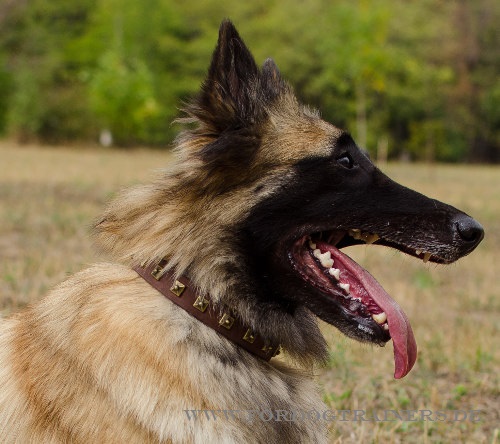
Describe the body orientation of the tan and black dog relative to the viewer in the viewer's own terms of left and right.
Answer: facing to the right of the viewer
